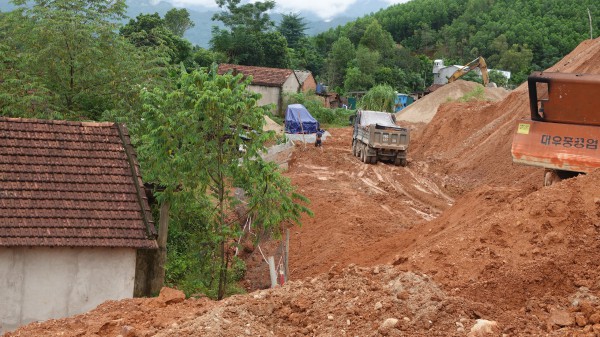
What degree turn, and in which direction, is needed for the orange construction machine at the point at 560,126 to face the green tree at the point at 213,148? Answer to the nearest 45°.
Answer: approximately 135° to its left

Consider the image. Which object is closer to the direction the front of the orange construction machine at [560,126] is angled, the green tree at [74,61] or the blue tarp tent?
the blue tarp tent

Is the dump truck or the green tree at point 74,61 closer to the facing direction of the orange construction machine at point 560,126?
the dump truck

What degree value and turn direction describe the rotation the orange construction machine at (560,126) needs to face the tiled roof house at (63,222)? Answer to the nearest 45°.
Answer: approximately 135° to its left

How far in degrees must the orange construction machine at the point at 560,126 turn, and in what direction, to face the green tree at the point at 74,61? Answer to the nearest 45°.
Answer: approximately 90° to its left

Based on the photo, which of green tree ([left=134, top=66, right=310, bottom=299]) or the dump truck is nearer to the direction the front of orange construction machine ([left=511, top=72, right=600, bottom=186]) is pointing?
the dump truck

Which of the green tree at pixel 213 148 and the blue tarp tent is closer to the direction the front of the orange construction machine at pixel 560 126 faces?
the blue tarp tent

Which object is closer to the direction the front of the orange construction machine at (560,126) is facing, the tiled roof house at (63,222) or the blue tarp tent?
the blue tarp tent

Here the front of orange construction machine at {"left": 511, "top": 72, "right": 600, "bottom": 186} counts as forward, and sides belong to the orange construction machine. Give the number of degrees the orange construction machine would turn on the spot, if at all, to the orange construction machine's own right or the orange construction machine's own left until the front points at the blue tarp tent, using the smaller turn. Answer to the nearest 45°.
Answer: approximately 45° to the orange construction machine's own left

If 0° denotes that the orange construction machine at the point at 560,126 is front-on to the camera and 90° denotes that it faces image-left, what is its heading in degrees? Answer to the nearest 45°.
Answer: approximately 180°
